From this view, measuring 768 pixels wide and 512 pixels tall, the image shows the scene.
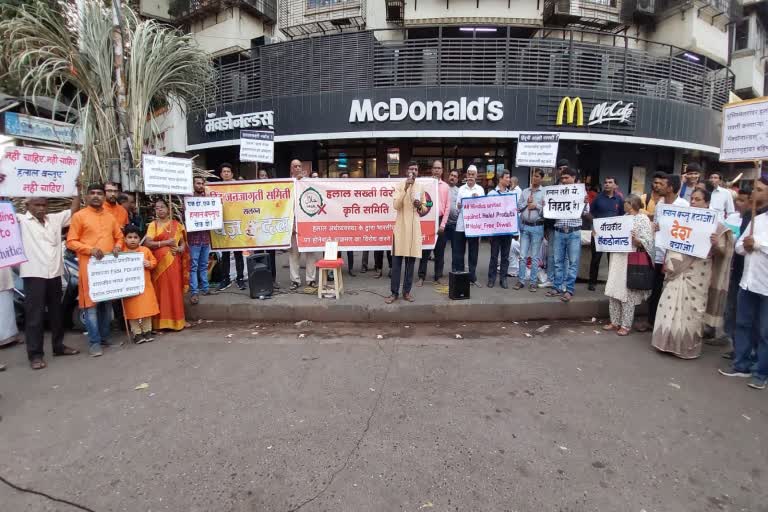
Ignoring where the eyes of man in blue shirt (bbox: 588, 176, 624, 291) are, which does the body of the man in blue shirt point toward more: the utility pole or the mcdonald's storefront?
the utility pole

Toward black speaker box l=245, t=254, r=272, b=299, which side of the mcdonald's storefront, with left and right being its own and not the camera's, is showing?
front

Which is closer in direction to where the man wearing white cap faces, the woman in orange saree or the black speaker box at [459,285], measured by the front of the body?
the black speaker box

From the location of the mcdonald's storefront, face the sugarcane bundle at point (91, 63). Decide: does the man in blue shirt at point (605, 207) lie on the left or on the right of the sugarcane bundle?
left

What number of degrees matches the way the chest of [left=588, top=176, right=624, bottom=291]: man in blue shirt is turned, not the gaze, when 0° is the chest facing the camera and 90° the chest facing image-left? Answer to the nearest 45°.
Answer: approximately 0°

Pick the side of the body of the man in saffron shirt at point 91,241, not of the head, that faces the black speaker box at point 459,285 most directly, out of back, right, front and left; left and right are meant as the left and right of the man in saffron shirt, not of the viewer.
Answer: left
